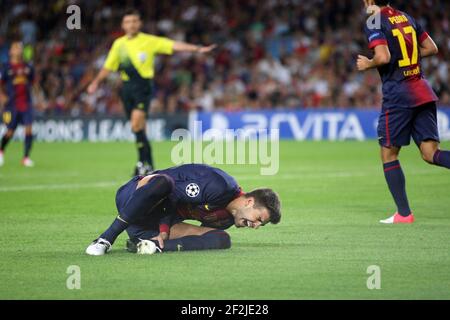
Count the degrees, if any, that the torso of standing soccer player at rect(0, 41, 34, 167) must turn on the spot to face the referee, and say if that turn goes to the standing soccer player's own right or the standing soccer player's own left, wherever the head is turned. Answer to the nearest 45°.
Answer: approximately 45° to the standing soccer player's own left

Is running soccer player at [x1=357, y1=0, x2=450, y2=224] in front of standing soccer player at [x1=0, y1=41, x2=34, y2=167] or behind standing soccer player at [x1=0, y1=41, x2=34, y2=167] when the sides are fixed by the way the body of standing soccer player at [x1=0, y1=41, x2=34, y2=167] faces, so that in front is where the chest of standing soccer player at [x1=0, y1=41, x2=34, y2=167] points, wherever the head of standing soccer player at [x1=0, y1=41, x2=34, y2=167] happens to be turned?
in front

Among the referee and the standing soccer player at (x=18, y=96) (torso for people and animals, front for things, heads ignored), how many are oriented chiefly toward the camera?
2

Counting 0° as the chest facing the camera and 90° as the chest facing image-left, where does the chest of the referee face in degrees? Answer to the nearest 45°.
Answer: approximately 0°

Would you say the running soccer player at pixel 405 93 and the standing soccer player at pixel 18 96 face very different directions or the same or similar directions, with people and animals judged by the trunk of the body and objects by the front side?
very different directions

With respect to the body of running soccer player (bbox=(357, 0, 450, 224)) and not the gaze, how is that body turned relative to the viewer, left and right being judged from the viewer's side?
facing away from the viewer and to the left of the viewer

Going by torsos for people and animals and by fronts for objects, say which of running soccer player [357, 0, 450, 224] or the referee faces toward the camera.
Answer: the referee

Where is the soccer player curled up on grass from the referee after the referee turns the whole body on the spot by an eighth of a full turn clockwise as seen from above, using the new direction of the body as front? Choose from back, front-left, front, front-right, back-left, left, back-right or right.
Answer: front-left

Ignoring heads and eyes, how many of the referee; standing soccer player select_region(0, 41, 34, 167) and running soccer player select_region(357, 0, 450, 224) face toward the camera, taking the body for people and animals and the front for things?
2

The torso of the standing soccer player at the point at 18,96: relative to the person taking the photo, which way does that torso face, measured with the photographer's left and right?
facing the viewer

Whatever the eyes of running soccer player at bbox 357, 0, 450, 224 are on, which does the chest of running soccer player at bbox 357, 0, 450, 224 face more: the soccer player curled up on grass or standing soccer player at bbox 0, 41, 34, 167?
the standing soccer player
